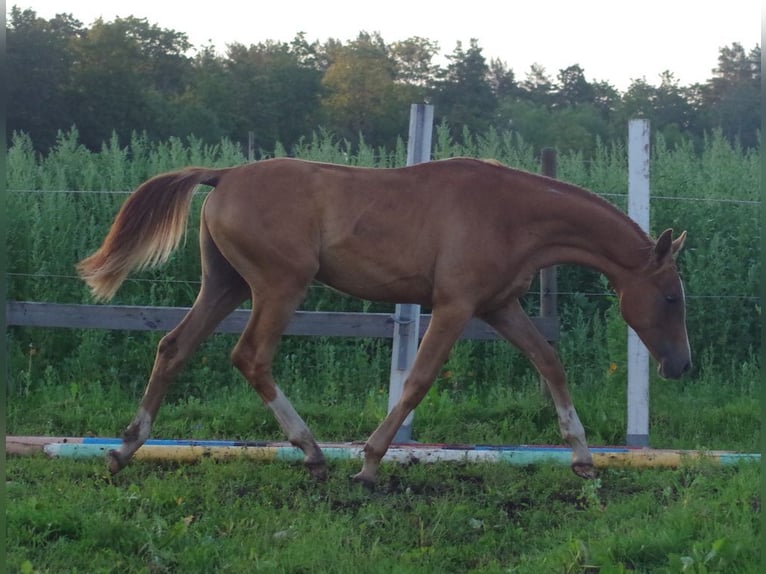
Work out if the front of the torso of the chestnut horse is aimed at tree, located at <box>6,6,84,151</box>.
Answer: no

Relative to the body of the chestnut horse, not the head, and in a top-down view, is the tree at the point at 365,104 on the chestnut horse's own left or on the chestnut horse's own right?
on the chestnut horse's own left

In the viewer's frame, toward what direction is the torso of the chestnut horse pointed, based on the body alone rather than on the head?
to the viewer's right

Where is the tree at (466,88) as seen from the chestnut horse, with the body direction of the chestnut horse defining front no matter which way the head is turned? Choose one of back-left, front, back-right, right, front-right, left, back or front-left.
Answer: left

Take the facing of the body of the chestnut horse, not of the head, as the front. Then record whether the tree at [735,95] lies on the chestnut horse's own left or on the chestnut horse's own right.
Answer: on the chestnut horse's own left

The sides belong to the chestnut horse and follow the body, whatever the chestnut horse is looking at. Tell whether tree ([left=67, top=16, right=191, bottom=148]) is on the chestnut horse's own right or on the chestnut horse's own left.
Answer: on the chestnut horse's own left

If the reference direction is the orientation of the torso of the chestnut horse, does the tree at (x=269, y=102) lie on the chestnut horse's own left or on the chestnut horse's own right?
on the chestnut horse's own left

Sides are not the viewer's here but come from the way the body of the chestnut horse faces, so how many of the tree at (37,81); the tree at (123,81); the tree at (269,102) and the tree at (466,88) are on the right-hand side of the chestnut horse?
0

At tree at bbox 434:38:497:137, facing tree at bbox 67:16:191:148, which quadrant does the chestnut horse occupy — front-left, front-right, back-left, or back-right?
front-left
